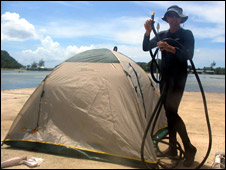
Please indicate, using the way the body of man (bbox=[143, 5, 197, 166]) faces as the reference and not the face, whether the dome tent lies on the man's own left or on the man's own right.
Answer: on the man's own right

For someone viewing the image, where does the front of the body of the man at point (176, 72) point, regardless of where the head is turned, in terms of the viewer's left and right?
facing the viewer and to the left of the viewer
